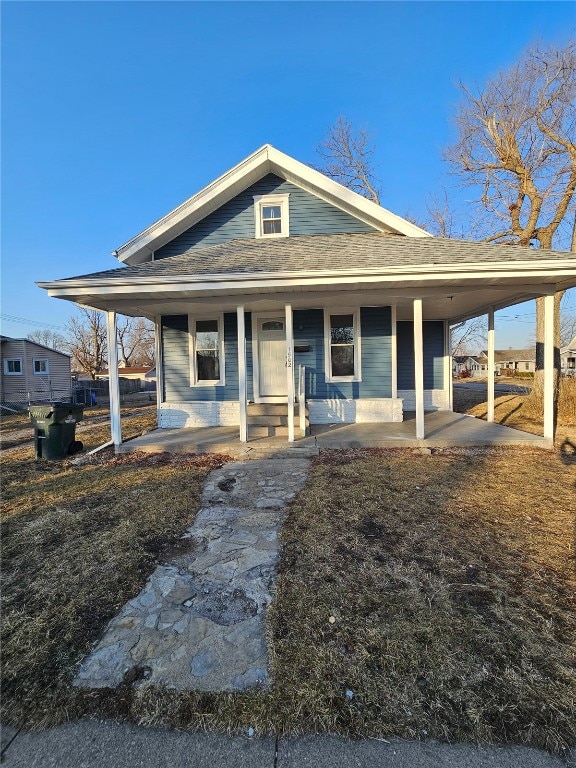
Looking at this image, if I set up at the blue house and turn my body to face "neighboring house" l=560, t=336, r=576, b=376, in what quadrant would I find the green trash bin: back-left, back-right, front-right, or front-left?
back-left

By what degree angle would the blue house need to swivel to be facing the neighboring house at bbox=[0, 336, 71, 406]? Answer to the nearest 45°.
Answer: approximately 135° to its right

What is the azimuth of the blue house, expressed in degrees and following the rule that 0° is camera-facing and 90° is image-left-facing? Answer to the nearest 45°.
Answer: approximately 0°

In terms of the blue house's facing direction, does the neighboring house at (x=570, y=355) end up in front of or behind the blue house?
behind

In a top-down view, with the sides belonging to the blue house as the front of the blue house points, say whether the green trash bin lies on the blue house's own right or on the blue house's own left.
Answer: on the blue house's own right
